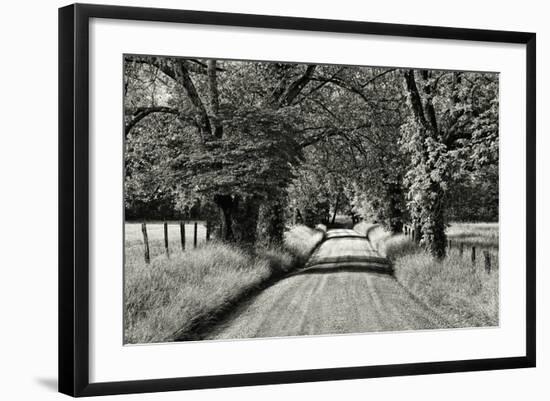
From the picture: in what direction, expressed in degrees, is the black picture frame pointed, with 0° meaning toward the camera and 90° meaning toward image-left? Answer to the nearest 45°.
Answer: approximately 315°
